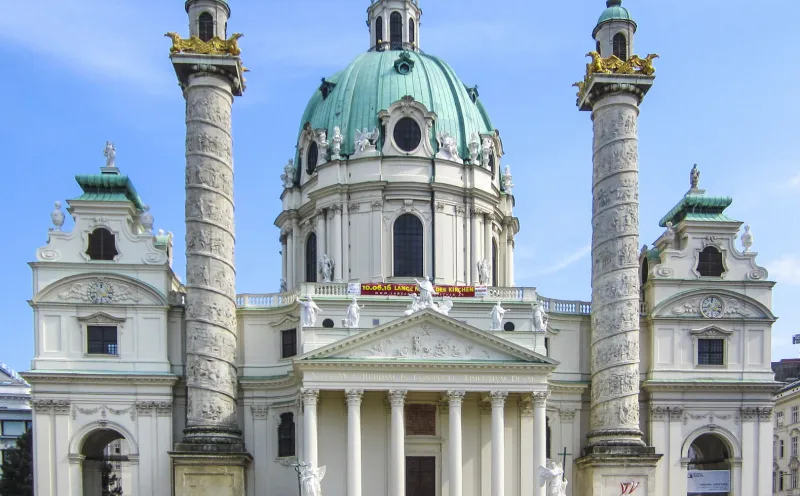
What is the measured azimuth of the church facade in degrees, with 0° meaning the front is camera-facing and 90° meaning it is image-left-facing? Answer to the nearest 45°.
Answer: approximately 0°
